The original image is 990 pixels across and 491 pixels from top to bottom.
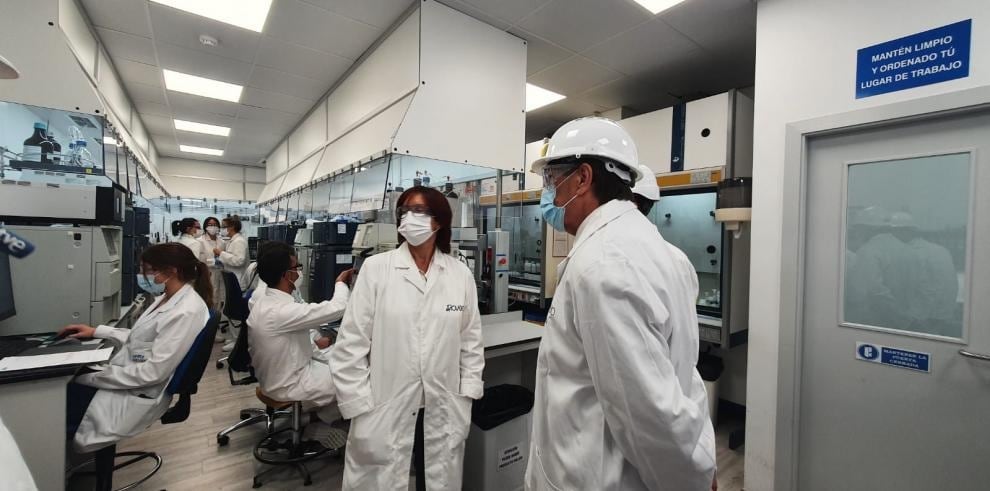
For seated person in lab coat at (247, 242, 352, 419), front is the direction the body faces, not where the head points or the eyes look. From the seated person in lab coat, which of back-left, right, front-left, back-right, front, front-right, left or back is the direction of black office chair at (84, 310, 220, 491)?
back-left

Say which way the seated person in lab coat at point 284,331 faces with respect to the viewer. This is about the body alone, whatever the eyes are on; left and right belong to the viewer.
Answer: facing away from the viewer and to the right of the viewer

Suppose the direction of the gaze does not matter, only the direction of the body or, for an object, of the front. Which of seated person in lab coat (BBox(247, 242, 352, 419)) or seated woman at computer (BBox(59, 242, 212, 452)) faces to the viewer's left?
seated woman at computer (BBox(59, 242, 212, 452))

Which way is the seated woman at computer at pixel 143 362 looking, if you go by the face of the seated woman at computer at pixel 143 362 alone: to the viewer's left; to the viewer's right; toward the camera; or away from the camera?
to the viewer's left

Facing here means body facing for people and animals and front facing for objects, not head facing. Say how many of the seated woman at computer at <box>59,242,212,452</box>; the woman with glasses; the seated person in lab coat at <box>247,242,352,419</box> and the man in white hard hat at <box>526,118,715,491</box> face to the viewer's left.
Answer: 2

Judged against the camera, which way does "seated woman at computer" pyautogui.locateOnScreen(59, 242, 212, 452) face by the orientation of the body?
to the viewer's left

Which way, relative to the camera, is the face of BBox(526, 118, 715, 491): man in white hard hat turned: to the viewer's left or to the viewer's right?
to the viewer's left

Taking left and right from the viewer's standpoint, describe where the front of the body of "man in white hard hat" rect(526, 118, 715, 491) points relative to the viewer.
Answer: facing to the left of the viewer

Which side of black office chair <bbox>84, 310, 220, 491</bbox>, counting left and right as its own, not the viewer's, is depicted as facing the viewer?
left

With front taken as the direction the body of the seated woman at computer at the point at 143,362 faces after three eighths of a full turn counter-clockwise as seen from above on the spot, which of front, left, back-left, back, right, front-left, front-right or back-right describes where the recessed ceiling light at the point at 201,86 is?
back-left
